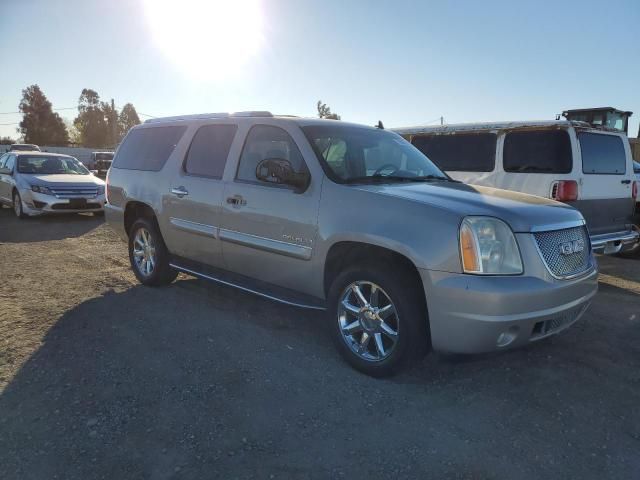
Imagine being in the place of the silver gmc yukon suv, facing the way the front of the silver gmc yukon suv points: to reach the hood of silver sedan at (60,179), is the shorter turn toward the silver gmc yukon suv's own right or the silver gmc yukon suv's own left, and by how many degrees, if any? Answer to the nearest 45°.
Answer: approximately 180°

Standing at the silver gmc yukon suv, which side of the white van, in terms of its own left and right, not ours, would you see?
left

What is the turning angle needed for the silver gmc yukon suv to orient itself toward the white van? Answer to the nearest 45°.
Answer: approximately 90° to its left

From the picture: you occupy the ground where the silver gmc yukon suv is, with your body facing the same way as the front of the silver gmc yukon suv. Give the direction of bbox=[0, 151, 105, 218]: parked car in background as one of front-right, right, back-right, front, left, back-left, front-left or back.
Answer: back

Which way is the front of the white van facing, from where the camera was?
facing away from the viewer and to the left of the viewer
